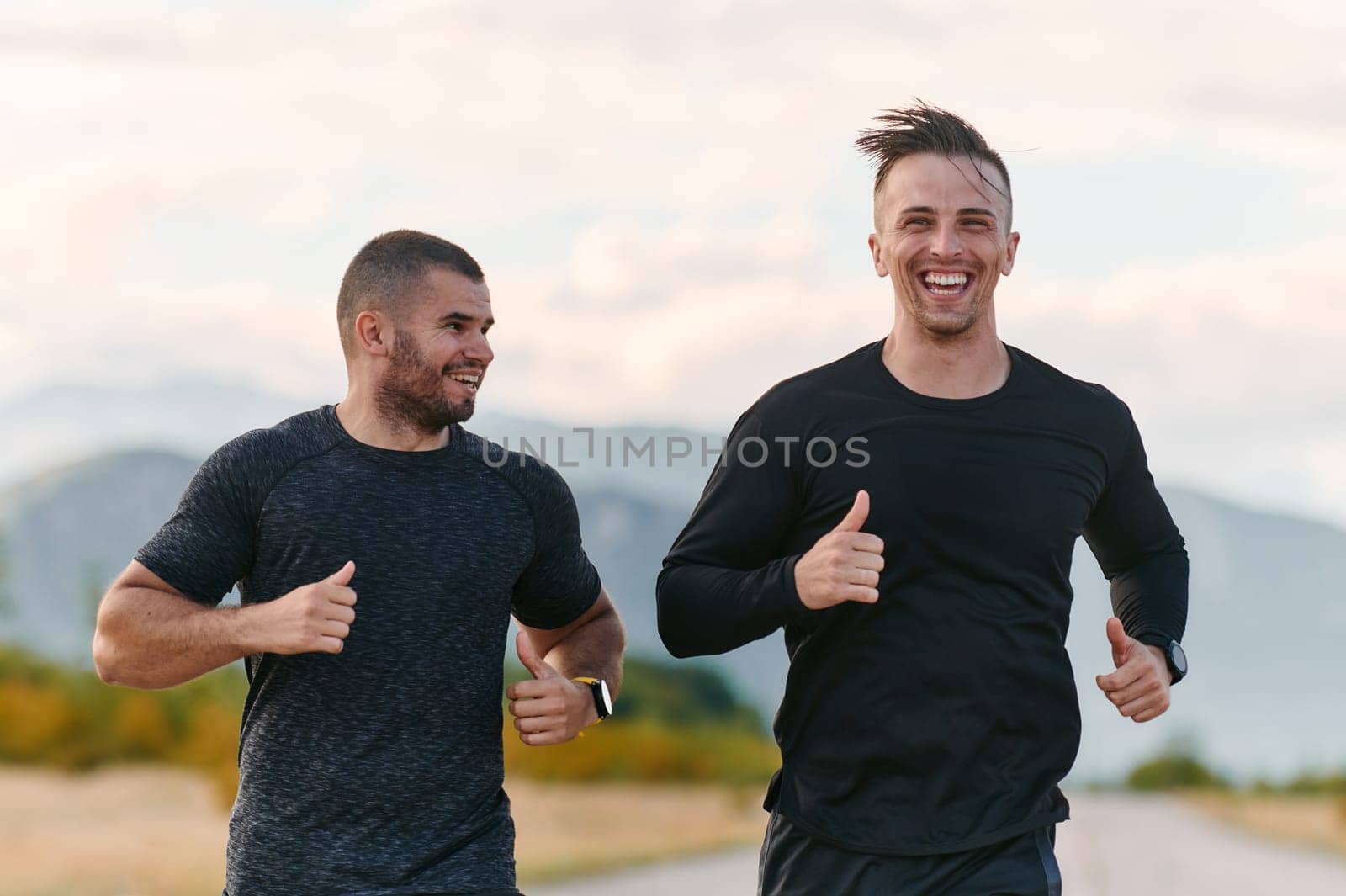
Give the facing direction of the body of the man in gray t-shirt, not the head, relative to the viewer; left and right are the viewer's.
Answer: facing the viewer

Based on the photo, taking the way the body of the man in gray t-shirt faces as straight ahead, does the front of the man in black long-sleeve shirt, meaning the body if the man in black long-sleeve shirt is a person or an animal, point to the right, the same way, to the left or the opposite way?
the same way

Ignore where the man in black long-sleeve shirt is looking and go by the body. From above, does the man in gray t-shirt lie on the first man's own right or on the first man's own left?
on the first man's own right

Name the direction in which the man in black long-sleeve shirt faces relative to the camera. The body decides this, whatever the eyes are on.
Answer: toward the camera

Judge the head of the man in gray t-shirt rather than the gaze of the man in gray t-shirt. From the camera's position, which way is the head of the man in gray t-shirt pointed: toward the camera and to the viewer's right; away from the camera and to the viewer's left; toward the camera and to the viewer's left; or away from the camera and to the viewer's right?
toward the camera and to the viewer's right

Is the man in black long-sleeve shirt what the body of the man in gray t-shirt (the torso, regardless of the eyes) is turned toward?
no

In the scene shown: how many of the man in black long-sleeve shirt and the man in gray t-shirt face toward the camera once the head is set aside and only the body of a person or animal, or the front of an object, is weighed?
2

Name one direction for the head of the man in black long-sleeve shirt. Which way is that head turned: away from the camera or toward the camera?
toward the camera
